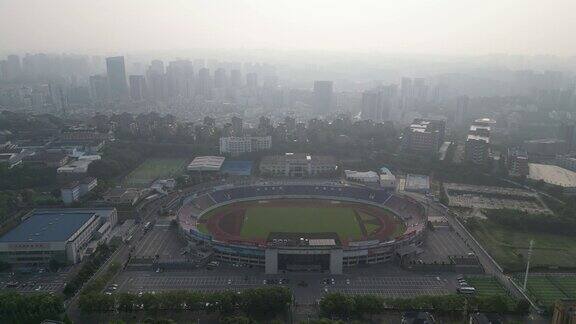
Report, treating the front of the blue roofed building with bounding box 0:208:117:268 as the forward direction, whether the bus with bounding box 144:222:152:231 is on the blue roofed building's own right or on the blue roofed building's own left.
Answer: on the blue roofed building's own left

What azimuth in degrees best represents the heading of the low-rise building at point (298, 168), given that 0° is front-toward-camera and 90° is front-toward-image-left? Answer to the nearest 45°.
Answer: approximately 0°

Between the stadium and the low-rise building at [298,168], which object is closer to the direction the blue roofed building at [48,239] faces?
the stadium

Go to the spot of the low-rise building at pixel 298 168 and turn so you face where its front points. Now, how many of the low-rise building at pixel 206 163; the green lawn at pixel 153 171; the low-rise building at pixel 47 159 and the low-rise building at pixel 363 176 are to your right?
3

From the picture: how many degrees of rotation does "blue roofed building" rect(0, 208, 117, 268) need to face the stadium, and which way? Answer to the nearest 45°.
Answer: approximately 90° to its left

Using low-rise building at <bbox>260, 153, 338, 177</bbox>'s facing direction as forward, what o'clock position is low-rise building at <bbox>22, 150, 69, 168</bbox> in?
low-rise building at <bbox>22, 150, 69, 168</bbox> is roughly at 3 o'clock from low-rise building at <bbox>260, 153, 338, 177</bbox>.

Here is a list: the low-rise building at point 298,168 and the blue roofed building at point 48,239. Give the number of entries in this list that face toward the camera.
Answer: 2

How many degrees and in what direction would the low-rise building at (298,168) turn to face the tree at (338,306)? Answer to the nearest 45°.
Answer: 0° — it already faces it

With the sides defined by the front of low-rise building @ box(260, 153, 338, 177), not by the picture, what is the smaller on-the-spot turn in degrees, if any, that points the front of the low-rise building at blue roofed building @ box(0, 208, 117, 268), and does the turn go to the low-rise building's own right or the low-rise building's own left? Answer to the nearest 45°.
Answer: approximately 45° to the low-rise building's own right

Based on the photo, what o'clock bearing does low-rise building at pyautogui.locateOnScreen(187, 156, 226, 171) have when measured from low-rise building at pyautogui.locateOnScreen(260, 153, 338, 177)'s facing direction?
low-rise building at pyautogui.locateOnScreen(187, 156, 226, 171) is roughly at 3 o'clock from low-rise building at pyautogui.locateOnScreen(260, 153, 338, 177).

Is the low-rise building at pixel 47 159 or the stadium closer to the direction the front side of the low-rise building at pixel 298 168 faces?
the stadium
